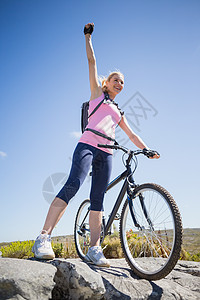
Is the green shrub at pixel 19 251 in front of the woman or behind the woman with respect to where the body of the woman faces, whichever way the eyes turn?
behind

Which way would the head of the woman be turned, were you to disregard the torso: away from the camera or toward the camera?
toward the camera

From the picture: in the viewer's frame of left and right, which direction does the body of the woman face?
facing the viewer and to the right of the viewer
